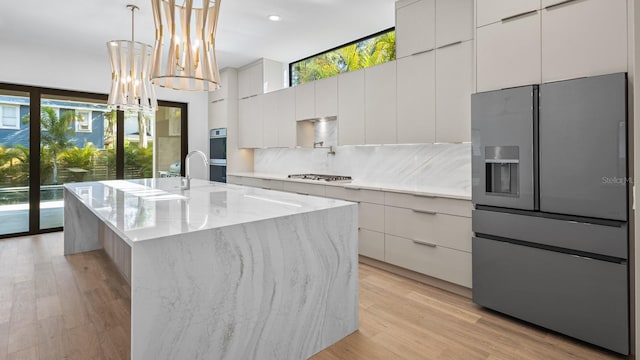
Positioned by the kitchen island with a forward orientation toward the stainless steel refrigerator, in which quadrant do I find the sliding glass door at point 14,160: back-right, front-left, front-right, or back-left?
back-left

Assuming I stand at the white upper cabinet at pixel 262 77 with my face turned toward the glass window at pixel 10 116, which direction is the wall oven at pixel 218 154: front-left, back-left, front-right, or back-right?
front-right

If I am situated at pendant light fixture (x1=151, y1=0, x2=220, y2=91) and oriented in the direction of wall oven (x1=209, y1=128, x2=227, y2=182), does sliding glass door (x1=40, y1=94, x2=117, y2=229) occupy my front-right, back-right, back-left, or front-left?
front-left

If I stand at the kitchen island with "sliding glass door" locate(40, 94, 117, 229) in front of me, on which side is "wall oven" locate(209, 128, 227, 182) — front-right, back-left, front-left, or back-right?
front-right

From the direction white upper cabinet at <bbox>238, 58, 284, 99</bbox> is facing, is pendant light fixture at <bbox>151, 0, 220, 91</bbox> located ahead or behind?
ahead

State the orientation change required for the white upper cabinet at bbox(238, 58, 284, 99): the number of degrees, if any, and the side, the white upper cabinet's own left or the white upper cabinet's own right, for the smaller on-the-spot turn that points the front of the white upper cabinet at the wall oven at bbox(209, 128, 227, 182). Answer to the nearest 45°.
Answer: approximately 90° to the white upper cabinet's own right

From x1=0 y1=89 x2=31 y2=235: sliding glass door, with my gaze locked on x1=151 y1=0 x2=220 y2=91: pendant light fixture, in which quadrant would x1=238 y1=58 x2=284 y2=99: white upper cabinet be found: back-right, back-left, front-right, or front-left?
front-left

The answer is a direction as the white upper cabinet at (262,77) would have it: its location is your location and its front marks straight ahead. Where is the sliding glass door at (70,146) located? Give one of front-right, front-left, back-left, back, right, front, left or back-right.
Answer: front-right

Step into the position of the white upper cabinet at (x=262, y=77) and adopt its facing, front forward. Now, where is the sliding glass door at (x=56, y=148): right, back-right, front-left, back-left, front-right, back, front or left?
front-right

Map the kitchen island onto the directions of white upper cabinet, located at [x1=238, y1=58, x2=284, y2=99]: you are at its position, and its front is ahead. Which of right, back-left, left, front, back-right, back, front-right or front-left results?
front-left

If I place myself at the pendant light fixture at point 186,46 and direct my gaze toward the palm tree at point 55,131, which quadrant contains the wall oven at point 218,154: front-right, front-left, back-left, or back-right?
front-right

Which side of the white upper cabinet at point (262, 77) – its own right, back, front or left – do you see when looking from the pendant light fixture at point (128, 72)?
front

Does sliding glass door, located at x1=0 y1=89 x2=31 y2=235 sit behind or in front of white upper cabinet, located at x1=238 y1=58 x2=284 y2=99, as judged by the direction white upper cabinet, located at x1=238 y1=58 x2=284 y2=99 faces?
in front
